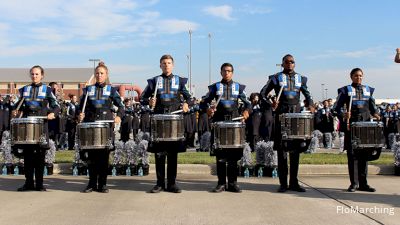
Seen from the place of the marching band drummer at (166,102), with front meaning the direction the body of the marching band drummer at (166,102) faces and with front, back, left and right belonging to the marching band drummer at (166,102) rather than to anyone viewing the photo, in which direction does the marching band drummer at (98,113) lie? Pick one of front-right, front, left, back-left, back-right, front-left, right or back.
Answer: right

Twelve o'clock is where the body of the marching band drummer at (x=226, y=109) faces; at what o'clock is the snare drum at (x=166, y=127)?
The snare drum is roughly at 2 o'clock from the marching band drummer.

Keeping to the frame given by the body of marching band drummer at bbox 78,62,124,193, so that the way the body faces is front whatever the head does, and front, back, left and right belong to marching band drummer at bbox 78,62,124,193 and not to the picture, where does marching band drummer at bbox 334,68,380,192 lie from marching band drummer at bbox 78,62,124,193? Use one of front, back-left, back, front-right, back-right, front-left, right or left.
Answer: left

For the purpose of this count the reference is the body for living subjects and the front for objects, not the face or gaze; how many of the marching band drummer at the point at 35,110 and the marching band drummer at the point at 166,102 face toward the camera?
2

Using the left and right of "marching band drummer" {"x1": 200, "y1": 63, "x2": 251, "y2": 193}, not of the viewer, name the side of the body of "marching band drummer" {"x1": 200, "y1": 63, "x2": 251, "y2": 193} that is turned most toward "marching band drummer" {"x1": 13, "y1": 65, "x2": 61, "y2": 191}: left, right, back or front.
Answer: right

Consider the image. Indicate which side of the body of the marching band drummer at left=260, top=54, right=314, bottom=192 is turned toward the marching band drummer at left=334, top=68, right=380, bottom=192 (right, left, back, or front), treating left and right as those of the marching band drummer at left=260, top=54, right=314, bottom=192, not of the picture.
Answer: left

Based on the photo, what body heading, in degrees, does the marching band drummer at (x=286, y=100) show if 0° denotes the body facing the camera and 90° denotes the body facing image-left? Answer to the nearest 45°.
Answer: approximately 0°

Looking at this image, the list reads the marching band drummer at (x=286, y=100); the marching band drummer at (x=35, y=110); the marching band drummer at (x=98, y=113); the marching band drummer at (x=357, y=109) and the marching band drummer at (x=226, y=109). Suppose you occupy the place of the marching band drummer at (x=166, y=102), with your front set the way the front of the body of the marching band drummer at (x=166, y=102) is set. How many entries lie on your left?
3

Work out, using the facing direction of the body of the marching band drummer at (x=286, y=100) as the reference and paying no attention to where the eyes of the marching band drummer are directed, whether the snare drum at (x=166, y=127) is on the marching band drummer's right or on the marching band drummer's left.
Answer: on the marching band drummer's right
